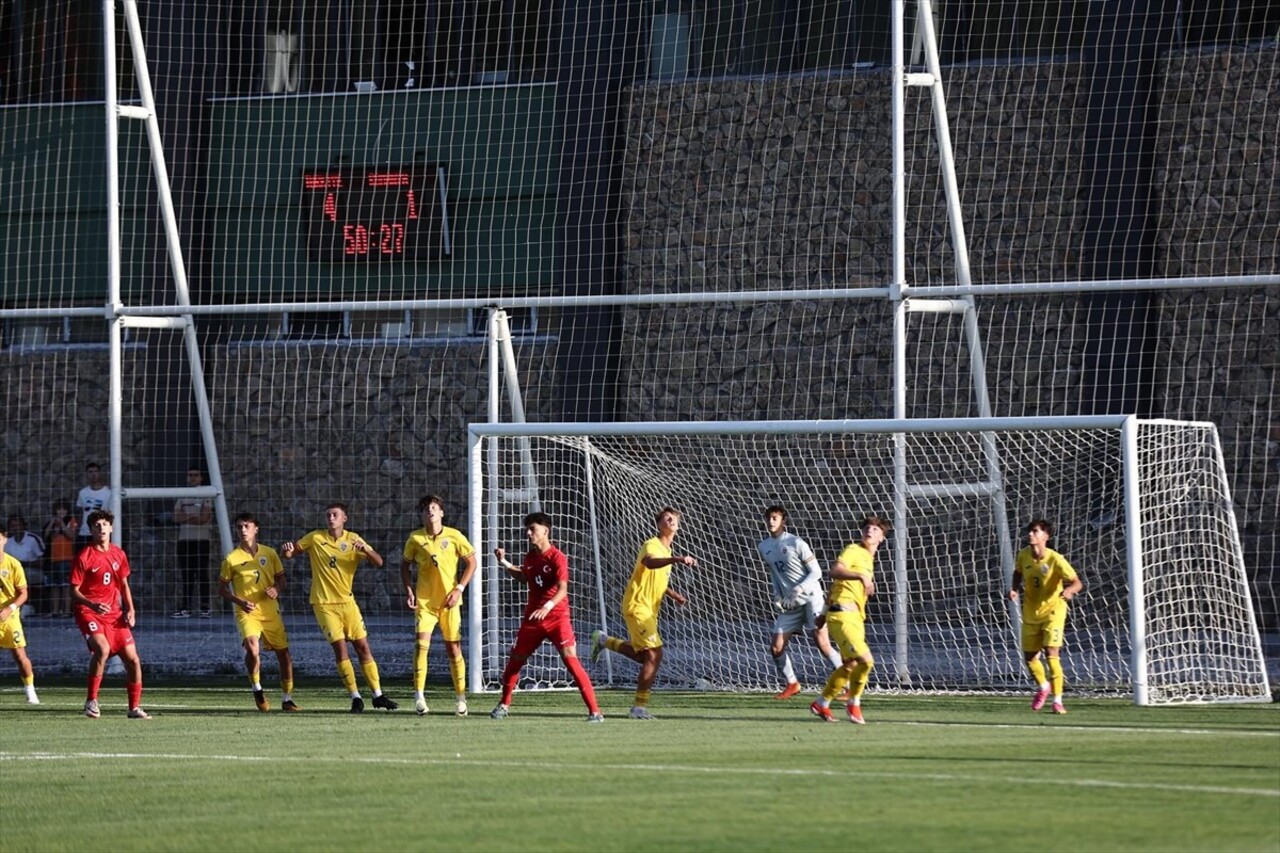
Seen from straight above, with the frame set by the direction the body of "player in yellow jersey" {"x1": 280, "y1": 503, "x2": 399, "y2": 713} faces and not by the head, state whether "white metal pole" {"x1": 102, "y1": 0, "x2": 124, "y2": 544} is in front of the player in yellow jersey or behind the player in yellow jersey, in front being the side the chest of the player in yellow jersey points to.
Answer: behind

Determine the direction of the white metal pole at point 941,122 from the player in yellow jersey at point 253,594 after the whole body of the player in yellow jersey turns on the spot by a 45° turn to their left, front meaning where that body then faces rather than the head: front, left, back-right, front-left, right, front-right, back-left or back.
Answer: front-left

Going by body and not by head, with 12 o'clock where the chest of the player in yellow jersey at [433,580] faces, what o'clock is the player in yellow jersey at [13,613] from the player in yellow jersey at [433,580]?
the player in yellow jersey at [13,613] is roughly at 4 o'clock from the player in yellow jersey at [433,580].

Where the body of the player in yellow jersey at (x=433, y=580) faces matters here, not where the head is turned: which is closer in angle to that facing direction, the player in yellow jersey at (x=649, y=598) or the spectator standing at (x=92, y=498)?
the player in yellow jersey

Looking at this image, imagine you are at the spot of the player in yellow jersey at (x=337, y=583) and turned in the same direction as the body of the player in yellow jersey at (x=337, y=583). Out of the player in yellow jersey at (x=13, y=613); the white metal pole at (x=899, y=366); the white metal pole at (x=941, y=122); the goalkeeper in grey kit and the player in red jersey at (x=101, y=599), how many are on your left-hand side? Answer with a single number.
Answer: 3

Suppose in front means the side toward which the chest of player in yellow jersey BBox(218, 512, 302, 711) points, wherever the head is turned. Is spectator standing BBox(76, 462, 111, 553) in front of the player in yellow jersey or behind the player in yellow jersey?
behind

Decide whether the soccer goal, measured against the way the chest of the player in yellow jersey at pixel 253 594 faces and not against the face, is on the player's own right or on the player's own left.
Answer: on the player's own left

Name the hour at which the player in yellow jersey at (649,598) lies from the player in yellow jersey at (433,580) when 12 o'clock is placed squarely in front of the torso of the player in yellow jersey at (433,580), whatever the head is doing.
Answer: the player in yellow jersey at (649,598) is roughly at 10 o'clock from the player in yellow jersey at (433,580).

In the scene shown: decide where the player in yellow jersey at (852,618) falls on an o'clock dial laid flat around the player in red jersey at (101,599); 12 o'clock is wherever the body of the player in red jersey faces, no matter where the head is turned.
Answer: The player in yellow jersey is roughly at 10 o'clock from the player in red jersey.
